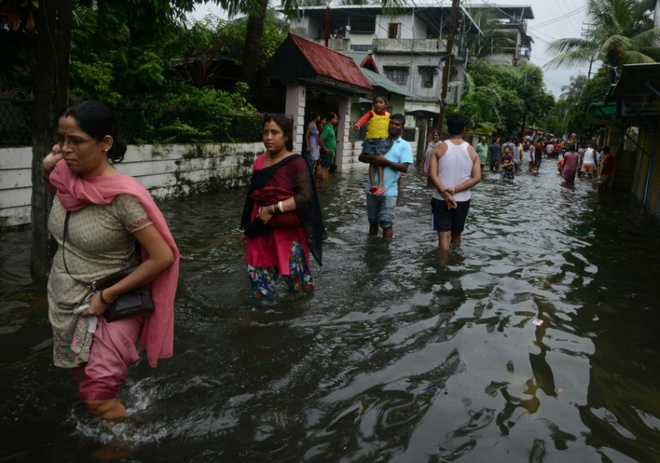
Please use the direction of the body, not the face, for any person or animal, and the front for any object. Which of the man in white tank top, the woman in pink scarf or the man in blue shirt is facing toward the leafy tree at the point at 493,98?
the man in white tank top

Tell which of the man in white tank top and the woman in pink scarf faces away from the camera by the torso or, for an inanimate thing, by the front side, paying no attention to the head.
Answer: the man in white tank top

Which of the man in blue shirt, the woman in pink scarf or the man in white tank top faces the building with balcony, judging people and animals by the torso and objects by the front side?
the man in white tank top

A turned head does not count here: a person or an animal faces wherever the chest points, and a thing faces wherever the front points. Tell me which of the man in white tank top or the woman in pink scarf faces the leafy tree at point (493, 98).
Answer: the man in white tank top

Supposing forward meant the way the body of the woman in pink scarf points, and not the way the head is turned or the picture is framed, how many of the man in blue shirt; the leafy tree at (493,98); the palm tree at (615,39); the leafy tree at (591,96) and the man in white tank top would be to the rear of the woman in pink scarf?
5

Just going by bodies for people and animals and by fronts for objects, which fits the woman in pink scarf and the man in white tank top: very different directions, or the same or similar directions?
very different directions

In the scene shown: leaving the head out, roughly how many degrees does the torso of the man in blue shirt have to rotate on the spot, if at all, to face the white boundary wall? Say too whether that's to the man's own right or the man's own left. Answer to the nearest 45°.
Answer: approximately 90° to the man's own right

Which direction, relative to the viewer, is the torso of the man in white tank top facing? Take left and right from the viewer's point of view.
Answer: facing away from the viewer

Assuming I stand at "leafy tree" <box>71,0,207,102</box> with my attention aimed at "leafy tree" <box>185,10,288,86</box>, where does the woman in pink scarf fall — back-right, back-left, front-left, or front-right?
back-right

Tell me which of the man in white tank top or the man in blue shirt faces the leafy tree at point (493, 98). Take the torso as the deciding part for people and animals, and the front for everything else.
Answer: the man in white tank top

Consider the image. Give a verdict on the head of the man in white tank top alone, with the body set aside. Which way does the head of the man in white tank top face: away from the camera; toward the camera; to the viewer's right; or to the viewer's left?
away from the camera

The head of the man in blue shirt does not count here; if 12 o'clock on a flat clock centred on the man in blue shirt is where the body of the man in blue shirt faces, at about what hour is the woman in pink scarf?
The woman in pink scarf is roughly at 11 o'clock from the man in blue shirt.

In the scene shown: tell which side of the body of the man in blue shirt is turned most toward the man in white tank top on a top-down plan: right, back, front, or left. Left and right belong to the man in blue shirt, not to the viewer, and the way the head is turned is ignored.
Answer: left

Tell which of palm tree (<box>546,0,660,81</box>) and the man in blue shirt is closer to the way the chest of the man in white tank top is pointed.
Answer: the palm tree

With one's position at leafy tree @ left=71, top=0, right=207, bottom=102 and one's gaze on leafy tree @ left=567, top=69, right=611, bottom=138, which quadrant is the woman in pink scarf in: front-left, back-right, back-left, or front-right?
back-right

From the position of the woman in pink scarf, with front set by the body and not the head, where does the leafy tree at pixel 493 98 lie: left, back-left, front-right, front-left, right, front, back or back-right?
back
